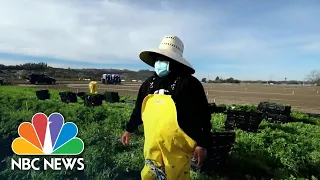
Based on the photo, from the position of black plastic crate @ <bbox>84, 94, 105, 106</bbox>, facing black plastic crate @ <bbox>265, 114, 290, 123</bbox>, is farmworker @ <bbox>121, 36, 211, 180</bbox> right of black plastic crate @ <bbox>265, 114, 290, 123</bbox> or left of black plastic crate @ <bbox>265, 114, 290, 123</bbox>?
right

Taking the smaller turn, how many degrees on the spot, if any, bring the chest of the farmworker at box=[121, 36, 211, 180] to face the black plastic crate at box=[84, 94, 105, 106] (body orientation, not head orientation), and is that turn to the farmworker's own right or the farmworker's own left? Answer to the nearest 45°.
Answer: approximately 135° to the farmworker's own right

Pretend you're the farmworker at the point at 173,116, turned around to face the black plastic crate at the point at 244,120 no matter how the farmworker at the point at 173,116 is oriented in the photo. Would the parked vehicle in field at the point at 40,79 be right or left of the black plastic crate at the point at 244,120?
left

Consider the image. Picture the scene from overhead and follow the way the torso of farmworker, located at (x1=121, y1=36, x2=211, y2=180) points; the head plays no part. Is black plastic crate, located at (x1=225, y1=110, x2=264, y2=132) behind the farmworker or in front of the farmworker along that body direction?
behind

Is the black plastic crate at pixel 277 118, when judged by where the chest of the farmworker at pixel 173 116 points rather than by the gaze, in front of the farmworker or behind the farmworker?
behind

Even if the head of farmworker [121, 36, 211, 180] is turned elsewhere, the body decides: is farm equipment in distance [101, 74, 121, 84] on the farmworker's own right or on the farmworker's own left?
on the farmworker's own right

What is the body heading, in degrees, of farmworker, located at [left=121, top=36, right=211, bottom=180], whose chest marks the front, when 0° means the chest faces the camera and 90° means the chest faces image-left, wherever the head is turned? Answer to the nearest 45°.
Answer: approximately 45°
